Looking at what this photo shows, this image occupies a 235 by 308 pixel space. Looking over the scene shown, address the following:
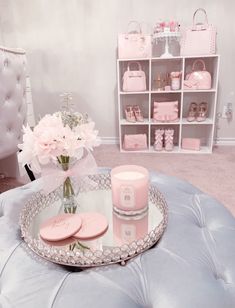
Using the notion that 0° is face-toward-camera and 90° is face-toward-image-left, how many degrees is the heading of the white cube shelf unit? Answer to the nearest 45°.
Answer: approximately 0°

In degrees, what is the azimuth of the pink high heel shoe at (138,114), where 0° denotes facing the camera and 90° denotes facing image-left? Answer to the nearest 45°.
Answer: approximately 315°

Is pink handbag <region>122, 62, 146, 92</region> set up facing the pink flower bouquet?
yes

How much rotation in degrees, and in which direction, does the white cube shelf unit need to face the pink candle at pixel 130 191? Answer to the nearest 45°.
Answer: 0° — it already faces it
